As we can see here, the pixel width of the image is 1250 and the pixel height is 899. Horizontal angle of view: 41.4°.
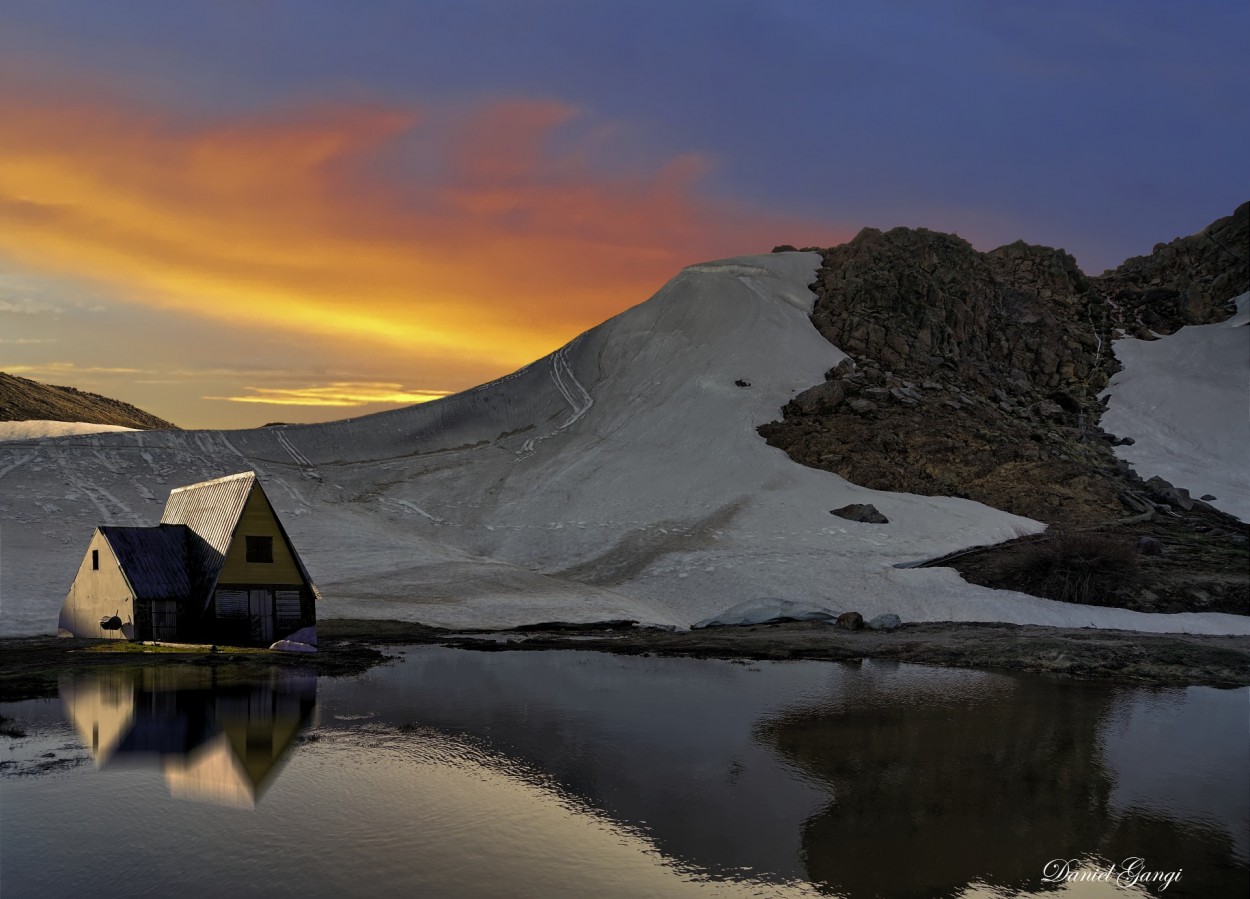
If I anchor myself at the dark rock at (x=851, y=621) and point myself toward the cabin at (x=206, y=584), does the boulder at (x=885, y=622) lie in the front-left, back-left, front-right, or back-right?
back-left

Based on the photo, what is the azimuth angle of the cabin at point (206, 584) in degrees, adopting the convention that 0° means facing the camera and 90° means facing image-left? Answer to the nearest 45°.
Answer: approximately 315°

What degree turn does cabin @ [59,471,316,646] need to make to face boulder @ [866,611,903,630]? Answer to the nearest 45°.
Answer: approximately 45° to its left

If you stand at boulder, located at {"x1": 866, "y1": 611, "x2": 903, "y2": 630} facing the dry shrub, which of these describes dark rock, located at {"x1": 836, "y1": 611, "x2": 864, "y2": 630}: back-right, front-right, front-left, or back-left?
back-left

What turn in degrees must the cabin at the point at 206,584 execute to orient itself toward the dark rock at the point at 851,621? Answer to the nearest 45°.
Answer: approximately 45° to its left
